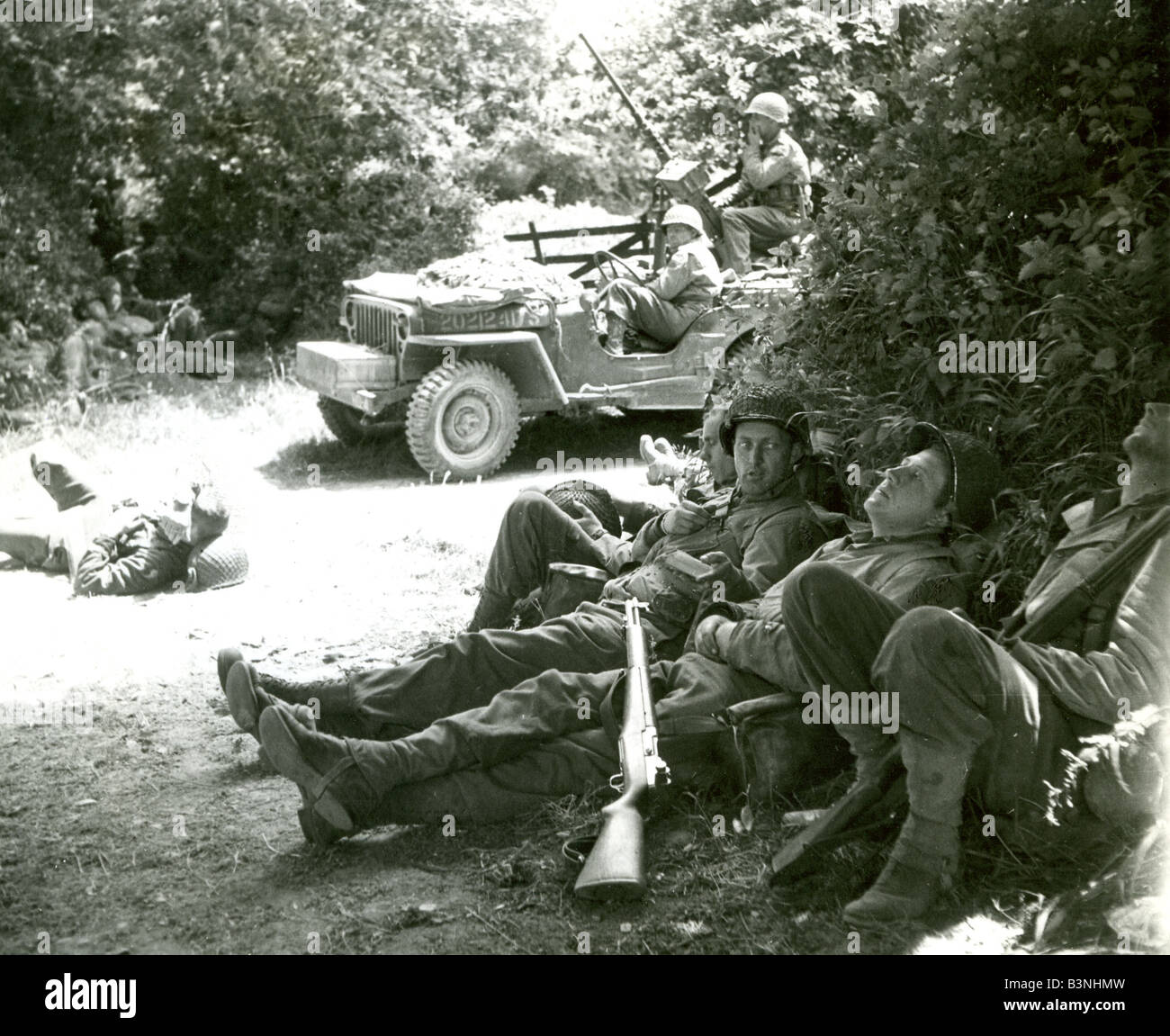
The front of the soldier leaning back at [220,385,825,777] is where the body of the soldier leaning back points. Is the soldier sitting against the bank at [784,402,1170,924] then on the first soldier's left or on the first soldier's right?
on the first soldier's left

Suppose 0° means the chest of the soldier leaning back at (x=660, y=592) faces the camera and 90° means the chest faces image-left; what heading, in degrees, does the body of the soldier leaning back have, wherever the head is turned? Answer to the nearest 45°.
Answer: approximately 45°

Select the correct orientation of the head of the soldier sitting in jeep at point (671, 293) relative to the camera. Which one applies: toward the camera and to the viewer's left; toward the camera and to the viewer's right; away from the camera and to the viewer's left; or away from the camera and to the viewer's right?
toward the camera and to the viewer's left

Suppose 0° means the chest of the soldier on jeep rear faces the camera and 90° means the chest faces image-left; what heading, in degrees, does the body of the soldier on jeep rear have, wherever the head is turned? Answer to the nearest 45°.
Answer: approximately 90°

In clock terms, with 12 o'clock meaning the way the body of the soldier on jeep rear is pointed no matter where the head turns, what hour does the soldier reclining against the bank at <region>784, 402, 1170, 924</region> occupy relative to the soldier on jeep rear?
The soldier reclining against the bank is roughly at 9 o'clock from the soldier on jeep rear.

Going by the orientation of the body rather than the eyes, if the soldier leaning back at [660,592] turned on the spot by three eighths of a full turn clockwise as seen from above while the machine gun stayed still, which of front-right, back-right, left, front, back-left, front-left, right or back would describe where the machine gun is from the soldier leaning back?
front

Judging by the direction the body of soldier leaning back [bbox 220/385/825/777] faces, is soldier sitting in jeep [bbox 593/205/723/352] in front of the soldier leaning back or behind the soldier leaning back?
behind

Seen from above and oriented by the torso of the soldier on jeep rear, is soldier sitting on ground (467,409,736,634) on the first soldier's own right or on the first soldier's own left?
on the first soldier's own left

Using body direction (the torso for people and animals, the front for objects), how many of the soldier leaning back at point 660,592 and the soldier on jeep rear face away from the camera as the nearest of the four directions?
0

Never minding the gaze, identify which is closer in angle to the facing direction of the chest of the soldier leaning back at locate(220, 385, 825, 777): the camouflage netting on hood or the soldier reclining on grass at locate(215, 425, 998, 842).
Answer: the soldier reclining on grass
